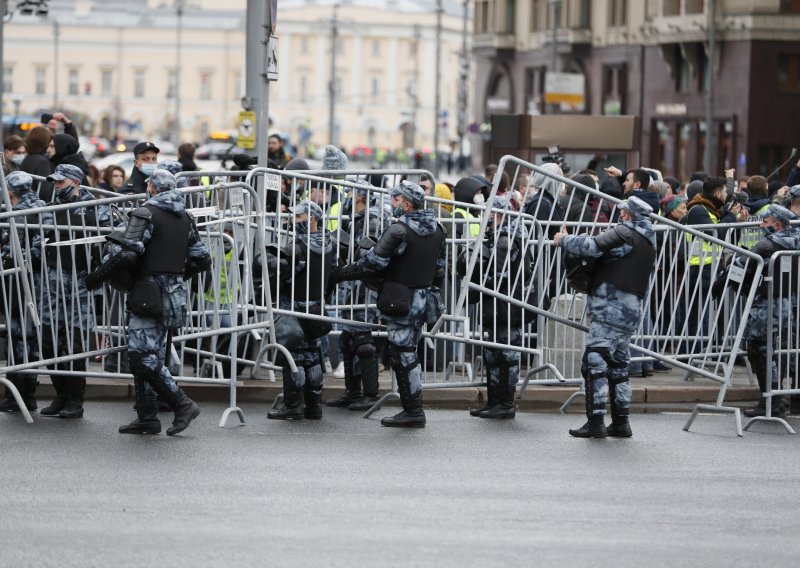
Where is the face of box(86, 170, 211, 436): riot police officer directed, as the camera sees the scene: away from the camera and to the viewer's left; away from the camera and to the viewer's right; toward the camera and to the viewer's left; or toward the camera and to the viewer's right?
away from the camera and to the viewer's left

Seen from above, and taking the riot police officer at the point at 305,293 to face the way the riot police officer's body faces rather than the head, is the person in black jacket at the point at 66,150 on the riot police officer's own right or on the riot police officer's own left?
on the riot police officer's own right

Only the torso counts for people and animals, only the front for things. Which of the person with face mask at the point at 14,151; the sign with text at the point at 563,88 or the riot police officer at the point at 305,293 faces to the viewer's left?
the riot police officer

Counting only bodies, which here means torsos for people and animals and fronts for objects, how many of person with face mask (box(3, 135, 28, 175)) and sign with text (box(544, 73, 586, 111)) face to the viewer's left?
0

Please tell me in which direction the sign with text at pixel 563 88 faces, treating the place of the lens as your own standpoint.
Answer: facing the viewer

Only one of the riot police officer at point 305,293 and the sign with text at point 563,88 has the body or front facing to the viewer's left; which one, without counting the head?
the riot police officer

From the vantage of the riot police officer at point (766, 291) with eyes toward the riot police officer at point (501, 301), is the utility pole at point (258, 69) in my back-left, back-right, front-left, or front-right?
front-right

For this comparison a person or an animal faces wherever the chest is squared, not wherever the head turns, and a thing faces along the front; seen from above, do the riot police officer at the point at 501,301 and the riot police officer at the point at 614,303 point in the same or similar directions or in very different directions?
same or similar directions

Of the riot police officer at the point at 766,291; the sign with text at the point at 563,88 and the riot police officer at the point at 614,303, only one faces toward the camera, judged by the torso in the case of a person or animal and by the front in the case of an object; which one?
the sign with text

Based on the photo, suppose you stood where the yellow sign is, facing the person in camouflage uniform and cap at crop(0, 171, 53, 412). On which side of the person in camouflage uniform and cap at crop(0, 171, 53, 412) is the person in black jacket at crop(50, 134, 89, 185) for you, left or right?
right

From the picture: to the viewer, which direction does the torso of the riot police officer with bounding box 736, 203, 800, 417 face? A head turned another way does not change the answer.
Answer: to the viewer's left

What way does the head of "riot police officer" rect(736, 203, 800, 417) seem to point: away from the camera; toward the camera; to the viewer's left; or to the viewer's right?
to the viewer's left
